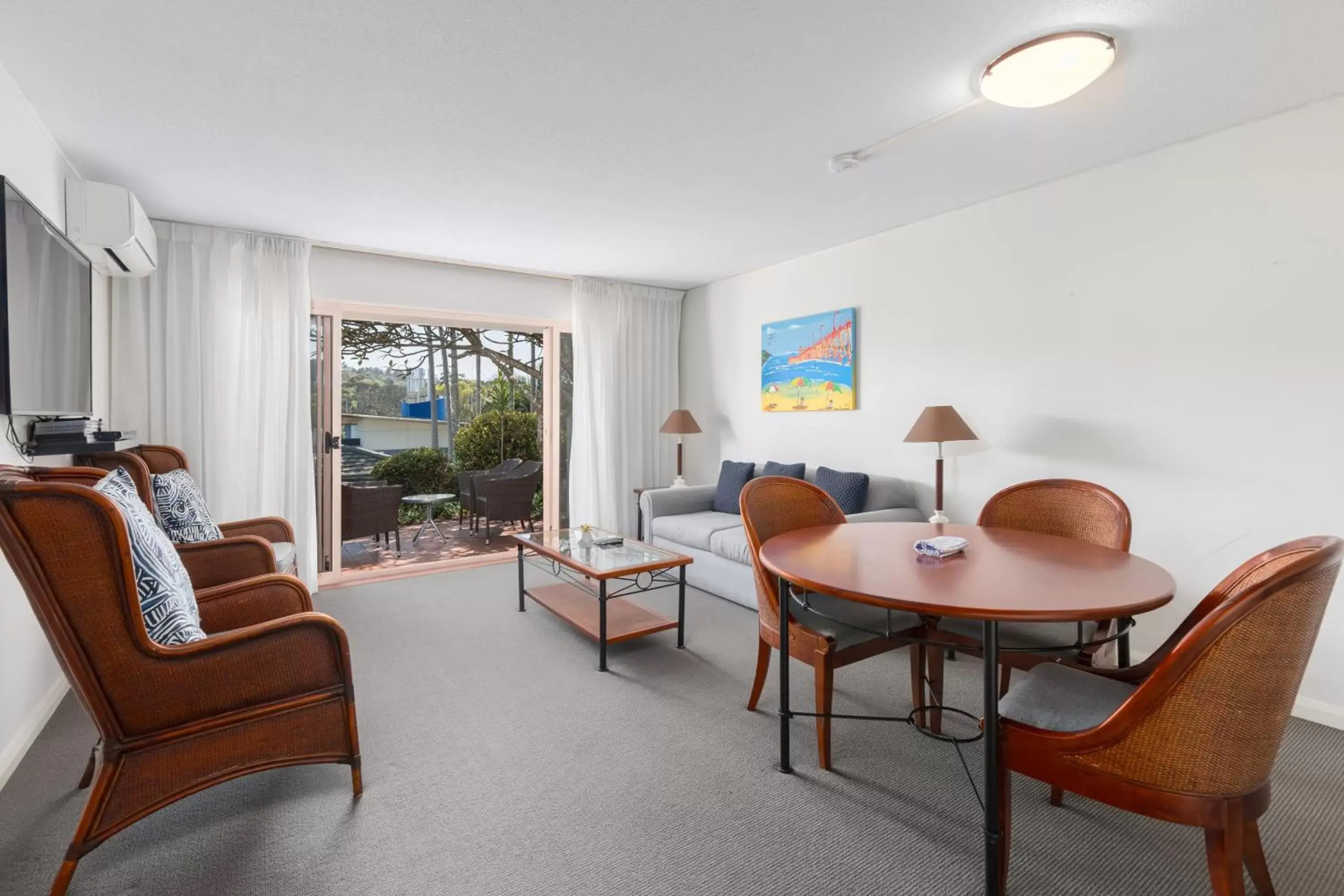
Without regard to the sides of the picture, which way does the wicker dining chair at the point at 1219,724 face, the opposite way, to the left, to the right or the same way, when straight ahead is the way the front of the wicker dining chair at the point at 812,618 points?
the opposite way

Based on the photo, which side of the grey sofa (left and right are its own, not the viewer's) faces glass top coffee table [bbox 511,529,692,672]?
front

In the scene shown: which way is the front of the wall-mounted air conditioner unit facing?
to the viewer's right

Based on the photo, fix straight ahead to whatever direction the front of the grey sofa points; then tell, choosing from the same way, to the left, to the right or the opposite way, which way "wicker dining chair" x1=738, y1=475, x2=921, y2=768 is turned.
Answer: to the left

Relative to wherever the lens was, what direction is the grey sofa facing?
facing the viewer and to the left of the viewer

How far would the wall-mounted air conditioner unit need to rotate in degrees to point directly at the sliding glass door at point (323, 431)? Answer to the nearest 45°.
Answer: approximately 45° to its left

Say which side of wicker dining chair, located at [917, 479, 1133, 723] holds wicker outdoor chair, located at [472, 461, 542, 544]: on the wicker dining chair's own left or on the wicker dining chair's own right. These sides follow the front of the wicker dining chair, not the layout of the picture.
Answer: on the wicker dining chair's own right

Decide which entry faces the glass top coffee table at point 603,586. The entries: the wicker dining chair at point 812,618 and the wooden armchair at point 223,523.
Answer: the wooden armchair

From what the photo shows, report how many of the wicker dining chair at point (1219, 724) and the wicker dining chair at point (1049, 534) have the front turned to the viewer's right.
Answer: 0

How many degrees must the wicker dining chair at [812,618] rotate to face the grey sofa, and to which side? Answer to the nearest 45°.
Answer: approximately 135° to its left

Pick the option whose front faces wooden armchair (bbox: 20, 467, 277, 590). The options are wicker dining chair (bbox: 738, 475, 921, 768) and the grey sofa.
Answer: the grey sofa
